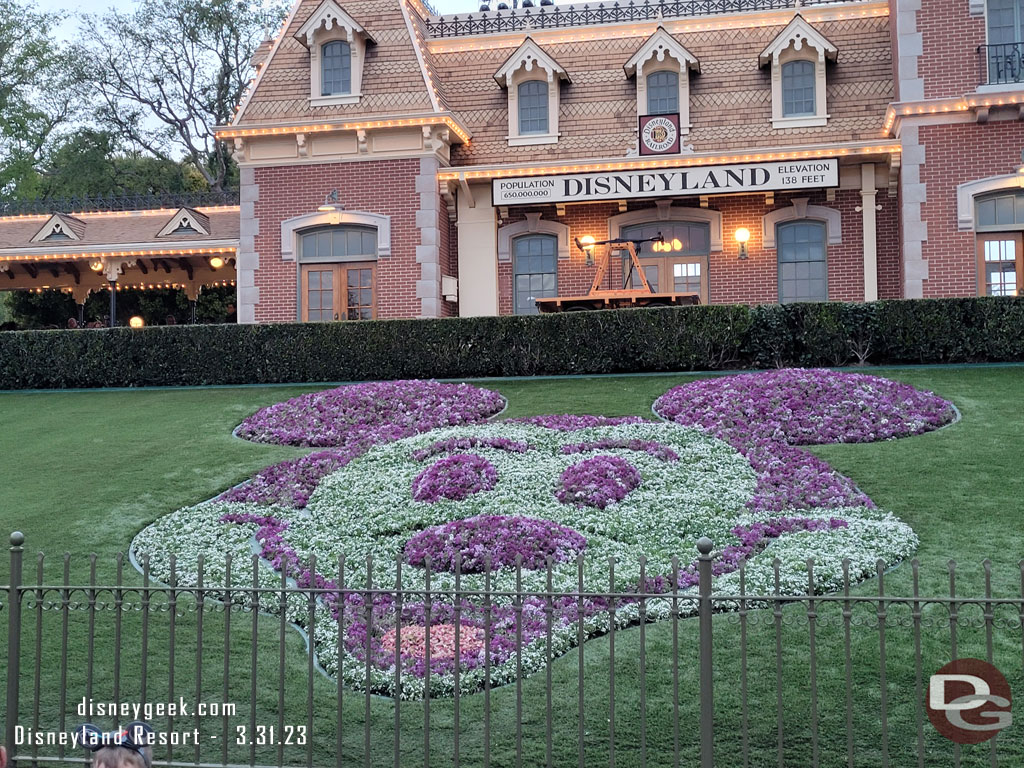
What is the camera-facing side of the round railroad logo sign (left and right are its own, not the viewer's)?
front

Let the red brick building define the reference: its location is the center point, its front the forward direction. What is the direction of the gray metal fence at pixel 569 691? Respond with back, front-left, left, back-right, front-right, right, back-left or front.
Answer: front

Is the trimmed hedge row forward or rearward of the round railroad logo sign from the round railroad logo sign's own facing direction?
forward

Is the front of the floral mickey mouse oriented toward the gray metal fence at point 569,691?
yes

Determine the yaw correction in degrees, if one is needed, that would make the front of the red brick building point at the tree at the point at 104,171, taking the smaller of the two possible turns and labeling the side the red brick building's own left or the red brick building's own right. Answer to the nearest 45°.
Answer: approximately 135° to the red brick building's own right

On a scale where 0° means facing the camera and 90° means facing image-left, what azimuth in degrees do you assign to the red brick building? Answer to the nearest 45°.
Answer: approximately 0°

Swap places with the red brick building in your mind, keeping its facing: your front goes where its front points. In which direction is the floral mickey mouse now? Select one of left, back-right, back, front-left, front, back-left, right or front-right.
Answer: front

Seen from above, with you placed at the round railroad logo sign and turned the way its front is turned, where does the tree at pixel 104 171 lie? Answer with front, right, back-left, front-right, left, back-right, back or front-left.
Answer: back-right
